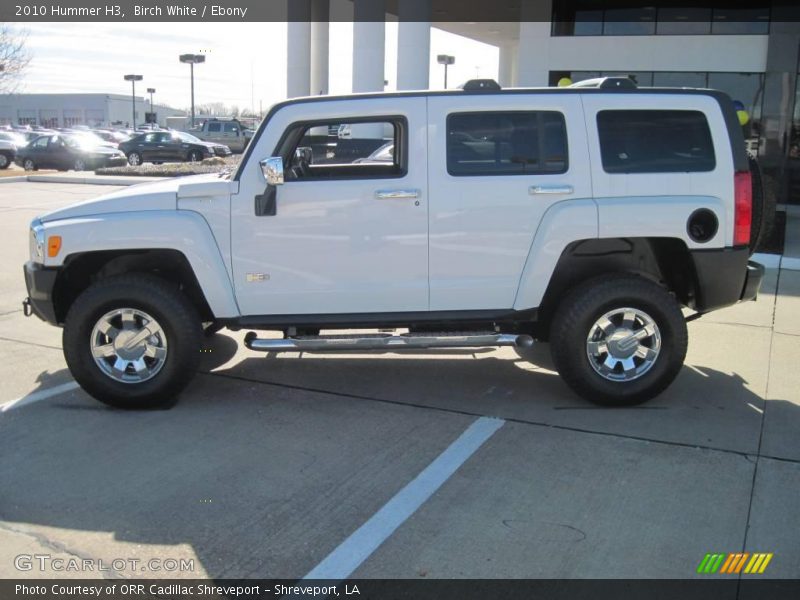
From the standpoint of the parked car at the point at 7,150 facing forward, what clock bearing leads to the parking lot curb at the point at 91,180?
The parking lot curb is roughly at 1 o'clock from the parked car.

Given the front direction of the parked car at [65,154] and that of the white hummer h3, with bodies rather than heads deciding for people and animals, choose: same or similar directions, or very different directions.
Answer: very different directions

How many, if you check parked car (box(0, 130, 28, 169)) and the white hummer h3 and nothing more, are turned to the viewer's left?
1

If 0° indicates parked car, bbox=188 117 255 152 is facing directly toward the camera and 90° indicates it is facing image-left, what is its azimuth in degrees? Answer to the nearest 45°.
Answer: approximately 315°

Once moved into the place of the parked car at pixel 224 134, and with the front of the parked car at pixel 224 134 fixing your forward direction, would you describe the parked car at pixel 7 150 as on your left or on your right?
on your right

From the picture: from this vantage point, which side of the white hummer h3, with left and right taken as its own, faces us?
left

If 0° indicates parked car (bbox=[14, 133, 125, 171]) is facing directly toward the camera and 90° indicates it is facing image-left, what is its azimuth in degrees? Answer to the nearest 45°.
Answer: approximately 315°

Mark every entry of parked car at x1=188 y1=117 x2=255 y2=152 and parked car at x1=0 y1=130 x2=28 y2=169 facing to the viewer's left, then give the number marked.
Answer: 0

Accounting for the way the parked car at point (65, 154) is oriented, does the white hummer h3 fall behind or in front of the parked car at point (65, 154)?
in front

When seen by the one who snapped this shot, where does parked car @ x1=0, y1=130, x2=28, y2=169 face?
facing the viewer and to the right of the viewer

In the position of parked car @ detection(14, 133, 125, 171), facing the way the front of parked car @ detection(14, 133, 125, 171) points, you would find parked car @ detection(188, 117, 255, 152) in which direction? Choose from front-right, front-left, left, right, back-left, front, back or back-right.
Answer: left

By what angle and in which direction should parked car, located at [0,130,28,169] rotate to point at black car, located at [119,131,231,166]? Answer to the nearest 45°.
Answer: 0° — it already faces it

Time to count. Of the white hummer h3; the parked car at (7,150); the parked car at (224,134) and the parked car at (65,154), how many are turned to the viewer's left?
1

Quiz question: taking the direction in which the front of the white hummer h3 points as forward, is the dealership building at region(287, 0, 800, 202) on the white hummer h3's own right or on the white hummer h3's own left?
on the white hummer h3's own right
